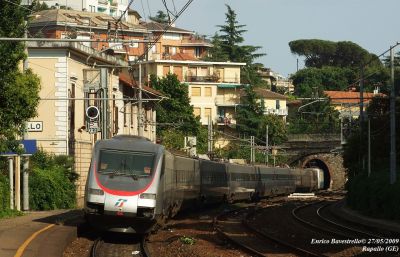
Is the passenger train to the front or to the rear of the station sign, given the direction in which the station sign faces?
to the front

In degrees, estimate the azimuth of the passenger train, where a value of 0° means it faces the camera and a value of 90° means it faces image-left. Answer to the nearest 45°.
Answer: approximately 45°

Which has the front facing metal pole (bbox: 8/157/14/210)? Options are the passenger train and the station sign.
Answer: the station sign

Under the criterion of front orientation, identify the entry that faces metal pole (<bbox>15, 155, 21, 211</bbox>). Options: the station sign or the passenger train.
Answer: the station sign

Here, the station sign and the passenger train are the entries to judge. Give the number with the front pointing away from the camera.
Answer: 0

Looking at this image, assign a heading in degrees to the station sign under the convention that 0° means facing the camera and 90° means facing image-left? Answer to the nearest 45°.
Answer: approximately 0°

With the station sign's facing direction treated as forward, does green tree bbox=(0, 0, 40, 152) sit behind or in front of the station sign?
in front
